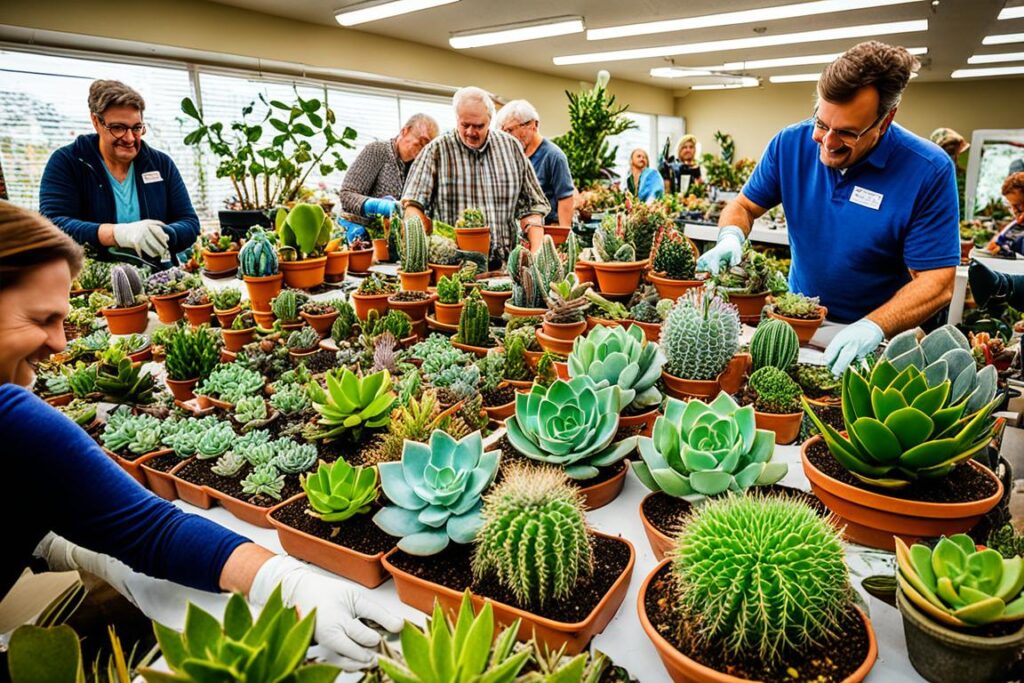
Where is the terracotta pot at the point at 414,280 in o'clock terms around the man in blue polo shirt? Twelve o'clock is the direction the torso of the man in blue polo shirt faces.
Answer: The terracotta pot is roughly at 1 o'clock from the man in blue polo shirt.

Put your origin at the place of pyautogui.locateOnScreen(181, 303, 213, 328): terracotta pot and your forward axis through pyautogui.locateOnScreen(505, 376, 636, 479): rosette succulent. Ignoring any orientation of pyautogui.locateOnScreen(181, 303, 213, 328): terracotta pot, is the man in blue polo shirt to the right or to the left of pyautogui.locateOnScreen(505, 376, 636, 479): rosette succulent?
left

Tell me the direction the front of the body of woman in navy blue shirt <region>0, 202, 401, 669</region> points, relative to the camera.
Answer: to the viewer's right

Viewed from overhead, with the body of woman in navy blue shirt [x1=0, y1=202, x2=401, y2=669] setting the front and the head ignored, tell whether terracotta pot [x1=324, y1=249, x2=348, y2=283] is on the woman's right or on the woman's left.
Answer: on the woman's left

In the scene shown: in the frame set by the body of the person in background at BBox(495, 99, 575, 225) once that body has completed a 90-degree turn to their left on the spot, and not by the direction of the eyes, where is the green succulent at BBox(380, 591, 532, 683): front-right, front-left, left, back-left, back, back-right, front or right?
front-right

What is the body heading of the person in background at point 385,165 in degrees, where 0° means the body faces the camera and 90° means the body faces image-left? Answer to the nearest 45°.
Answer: approximately 315°

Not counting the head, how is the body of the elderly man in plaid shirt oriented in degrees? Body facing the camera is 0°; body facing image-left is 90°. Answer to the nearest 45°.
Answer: approximately 0°

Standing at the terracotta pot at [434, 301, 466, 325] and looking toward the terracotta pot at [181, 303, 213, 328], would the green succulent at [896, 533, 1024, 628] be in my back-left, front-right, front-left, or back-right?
back-left

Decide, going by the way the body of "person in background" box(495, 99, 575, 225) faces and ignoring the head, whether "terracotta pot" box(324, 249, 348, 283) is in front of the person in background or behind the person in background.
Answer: in front

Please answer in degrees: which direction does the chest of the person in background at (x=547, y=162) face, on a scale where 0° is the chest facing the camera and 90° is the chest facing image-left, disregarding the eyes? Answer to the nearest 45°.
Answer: approximately 45°

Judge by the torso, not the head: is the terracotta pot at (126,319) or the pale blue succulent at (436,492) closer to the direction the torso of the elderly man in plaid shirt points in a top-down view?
the pale blue succulent
